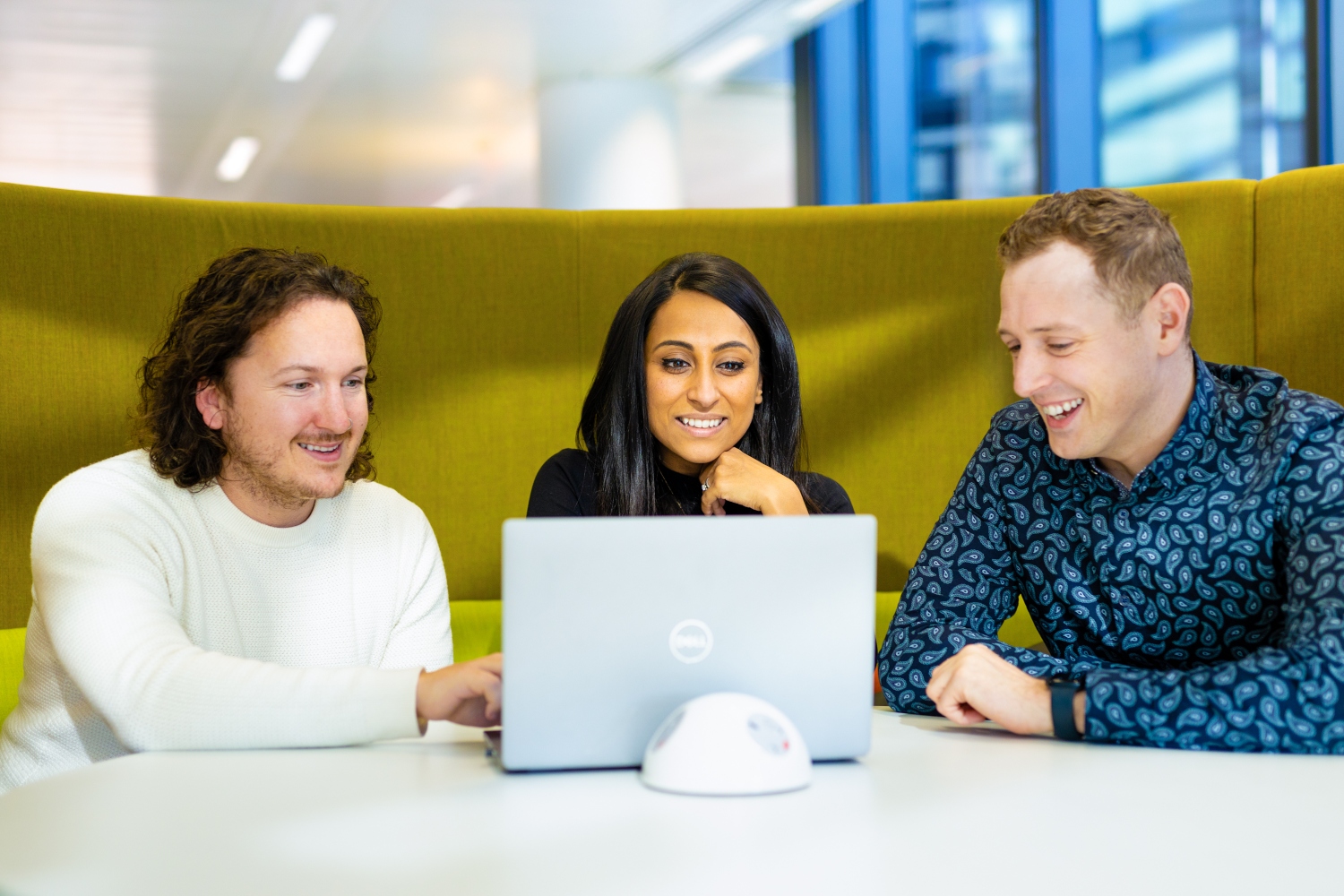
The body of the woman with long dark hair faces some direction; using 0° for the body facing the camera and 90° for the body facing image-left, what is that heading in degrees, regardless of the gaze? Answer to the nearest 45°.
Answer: approximately 0°

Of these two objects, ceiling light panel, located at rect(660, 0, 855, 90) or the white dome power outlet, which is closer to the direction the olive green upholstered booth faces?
the white dome power outlet

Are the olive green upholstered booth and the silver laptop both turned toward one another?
yes

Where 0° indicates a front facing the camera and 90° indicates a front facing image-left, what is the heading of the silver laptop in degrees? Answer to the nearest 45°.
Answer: approximately 180°

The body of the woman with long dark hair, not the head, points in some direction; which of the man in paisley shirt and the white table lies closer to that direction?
the white table

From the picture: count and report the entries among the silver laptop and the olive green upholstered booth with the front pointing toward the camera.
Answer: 1

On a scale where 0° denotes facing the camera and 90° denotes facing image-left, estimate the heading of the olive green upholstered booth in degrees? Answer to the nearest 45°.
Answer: approximately 0°

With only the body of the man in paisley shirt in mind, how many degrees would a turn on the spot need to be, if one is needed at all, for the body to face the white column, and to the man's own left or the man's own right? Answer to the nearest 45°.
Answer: approximately 90° to the man's own right

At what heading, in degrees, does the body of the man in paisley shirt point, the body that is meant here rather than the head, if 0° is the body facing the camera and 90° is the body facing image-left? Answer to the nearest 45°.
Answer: approximately 45°
